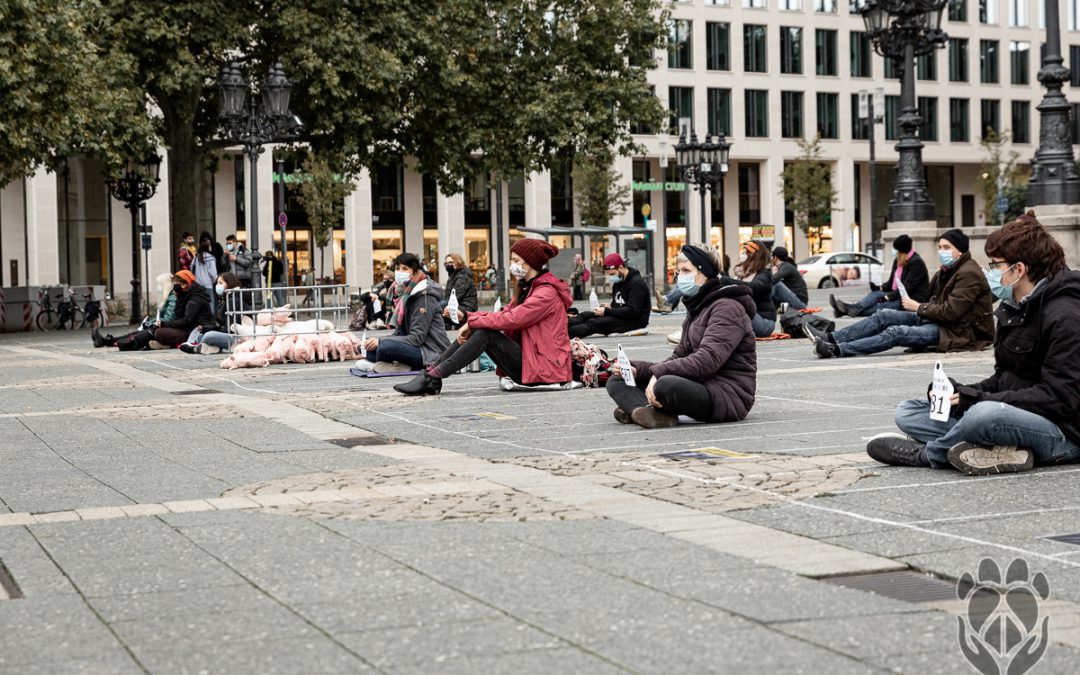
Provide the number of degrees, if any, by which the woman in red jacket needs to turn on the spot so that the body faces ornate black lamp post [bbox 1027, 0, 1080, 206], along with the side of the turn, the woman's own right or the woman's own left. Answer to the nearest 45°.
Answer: approximately 135° to the woman's own right

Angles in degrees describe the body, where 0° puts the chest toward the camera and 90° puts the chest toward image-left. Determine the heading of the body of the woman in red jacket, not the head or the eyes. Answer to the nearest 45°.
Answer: approximately 90°

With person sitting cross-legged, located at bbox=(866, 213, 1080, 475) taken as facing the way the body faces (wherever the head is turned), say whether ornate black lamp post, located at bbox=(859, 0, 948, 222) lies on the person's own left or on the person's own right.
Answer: on the person's own right

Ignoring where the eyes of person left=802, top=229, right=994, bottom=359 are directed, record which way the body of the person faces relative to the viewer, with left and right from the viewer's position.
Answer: facing to the left of the viewer

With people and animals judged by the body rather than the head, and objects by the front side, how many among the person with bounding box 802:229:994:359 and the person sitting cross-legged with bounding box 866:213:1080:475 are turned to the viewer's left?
2

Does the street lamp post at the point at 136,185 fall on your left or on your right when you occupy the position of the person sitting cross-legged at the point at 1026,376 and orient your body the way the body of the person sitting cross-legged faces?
on your right

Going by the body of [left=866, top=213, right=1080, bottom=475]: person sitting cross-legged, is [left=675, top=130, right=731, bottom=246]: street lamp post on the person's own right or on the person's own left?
on the person's own right

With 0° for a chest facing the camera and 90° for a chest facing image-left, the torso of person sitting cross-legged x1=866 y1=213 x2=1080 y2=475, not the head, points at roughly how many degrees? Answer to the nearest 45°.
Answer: approximately 90°

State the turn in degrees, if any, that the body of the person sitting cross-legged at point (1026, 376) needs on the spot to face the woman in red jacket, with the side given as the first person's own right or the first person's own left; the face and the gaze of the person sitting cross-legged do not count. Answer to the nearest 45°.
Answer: approximately 45° to the first person's own right
